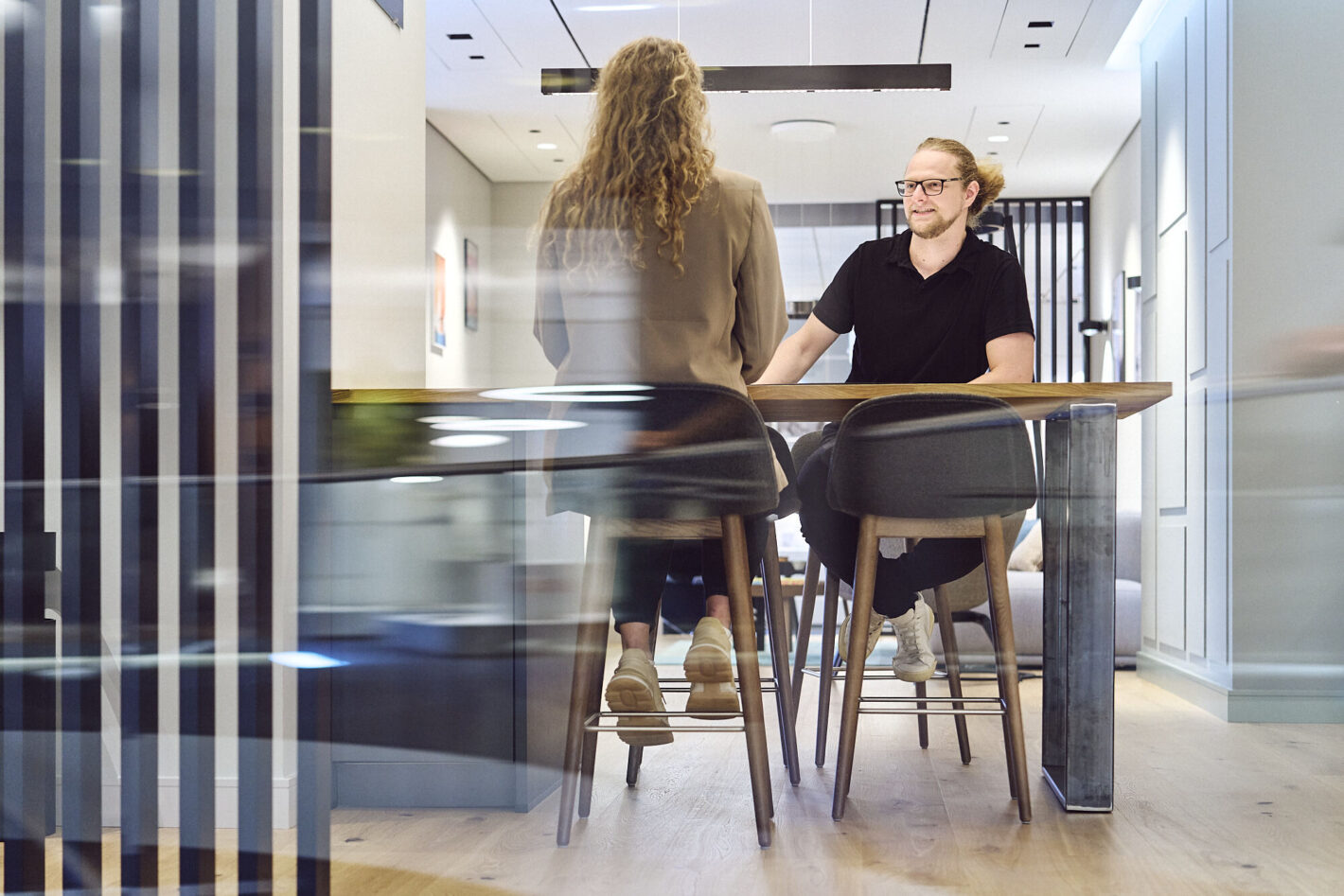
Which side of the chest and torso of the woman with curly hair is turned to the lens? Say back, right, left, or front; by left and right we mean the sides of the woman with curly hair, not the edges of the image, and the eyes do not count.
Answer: back

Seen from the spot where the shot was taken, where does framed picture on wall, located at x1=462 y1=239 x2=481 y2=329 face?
facing to the right of the viewer

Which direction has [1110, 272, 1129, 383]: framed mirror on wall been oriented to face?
to the viewer's left

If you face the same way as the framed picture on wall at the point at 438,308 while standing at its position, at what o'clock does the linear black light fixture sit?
The linear black light fixture is roughly at 2 o'clock from the framed picture on wall.

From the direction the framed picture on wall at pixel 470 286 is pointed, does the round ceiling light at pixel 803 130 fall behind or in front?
in front

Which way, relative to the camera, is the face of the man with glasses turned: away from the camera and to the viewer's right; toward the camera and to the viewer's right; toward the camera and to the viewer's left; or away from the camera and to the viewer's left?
toward the camera and to the viewer's left

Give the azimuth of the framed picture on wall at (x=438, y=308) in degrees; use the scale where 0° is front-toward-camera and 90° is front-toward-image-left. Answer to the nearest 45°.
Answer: approximately 270°

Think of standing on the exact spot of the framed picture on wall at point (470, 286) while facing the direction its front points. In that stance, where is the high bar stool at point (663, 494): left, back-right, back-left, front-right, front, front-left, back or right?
right

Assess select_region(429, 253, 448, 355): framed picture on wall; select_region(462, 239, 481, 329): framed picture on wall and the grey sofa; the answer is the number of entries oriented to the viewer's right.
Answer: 2

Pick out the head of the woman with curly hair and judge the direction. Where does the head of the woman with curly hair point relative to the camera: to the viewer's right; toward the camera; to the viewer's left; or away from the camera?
away from the camera
